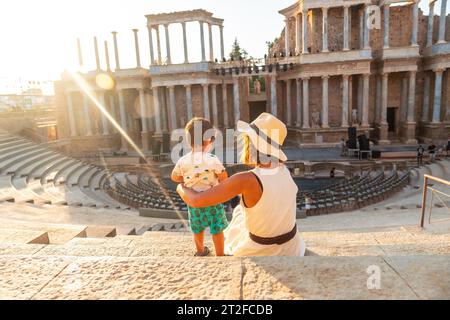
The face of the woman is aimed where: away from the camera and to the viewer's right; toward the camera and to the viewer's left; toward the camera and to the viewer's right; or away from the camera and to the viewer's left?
away from the camera and to the viewer's left

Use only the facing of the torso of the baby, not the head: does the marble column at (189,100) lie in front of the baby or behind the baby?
in front

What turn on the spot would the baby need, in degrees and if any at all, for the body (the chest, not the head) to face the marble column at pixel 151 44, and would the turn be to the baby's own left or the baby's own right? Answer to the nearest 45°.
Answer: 0° — they already face it

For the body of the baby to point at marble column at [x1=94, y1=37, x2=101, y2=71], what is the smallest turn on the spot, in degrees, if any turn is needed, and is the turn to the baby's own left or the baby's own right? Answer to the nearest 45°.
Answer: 0° — they already face it

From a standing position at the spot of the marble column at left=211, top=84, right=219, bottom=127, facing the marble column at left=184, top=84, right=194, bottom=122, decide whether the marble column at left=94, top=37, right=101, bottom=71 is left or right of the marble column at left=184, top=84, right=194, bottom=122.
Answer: right

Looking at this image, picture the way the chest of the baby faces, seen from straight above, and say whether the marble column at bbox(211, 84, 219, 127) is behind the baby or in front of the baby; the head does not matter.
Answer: in front

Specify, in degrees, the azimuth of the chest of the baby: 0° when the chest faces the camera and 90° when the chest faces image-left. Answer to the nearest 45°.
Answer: approximately 180°

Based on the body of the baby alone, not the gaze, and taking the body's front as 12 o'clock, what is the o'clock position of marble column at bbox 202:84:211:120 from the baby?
The marble column is roughly at 12 o'clock from the baby.
